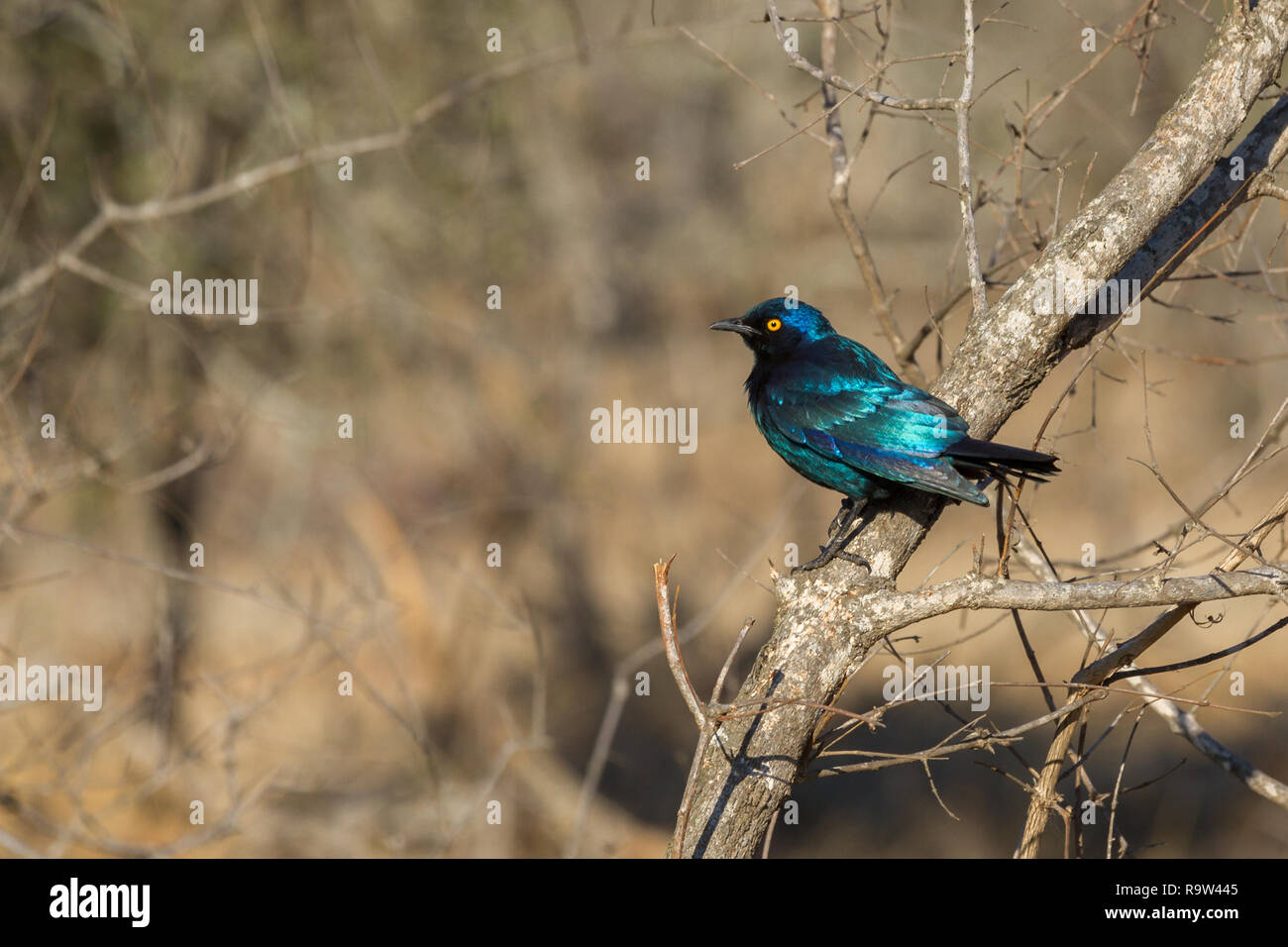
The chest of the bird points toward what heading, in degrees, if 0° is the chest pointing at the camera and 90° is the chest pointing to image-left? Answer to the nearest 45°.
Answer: approximately 90°
